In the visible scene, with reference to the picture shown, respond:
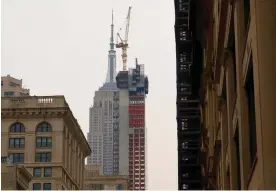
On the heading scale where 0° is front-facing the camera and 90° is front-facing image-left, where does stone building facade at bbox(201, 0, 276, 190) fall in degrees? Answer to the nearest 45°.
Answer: approximately 90°
